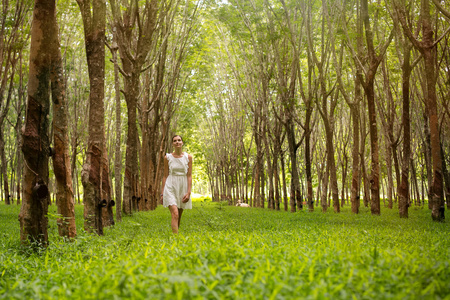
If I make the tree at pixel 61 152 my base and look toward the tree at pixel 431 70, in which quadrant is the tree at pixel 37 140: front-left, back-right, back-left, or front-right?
back-right

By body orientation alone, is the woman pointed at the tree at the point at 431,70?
no

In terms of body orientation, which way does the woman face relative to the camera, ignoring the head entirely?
toward the camera
